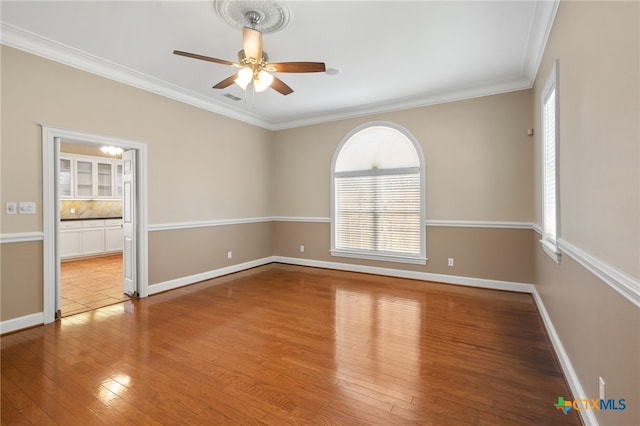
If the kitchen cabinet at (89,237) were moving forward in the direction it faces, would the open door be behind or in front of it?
in front

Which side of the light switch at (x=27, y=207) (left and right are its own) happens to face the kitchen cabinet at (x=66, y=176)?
back

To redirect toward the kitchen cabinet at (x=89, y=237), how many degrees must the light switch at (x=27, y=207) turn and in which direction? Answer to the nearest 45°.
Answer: approximately 180°

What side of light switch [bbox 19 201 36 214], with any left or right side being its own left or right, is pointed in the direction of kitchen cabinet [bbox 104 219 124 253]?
back

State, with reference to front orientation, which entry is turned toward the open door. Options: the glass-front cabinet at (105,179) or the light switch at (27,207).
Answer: the glass-front cabinet

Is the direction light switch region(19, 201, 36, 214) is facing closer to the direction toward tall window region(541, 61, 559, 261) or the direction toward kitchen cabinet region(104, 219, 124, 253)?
the tall window

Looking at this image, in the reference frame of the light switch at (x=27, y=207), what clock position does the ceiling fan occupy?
The ceiling fan is roughly at 11 o'clock from the light switch.

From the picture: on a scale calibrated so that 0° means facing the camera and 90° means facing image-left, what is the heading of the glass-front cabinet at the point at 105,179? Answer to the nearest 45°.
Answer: approximately 0°

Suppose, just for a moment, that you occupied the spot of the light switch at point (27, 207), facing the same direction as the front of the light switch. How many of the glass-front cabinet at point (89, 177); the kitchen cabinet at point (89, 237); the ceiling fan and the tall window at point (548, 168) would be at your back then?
2
